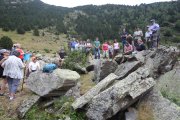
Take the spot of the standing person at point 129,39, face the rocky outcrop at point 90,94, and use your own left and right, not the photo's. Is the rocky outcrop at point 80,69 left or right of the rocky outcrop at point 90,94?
right

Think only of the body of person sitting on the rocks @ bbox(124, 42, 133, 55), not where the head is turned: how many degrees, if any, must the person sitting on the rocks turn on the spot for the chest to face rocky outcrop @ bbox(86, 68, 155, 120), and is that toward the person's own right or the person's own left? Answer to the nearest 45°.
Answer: approximately 45° to the person's own left

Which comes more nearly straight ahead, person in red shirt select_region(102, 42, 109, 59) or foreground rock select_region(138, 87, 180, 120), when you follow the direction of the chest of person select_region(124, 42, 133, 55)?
the foreground rock

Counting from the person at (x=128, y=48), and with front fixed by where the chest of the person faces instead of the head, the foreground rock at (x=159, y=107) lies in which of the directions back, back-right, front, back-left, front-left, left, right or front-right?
front-left

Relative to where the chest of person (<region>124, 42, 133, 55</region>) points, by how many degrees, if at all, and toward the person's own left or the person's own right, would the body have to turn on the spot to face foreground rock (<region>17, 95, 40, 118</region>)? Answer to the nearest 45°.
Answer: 0° — they already face it

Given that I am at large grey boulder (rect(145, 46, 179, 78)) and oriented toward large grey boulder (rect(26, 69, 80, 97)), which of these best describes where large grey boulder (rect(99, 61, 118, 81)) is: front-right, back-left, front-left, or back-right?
front-right

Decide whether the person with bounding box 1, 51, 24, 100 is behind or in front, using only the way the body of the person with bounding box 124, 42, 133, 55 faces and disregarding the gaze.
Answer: in front

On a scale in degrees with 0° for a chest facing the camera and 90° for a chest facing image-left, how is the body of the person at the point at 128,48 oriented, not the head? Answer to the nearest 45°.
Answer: approximately 45°

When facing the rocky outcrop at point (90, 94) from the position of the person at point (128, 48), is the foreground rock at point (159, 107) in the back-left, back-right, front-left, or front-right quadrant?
front-left

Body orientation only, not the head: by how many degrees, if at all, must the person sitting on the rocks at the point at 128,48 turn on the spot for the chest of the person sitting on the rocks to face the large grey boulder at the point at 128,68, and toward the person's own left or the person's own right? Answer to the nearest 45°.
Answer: approximately 45° to the person's own left
